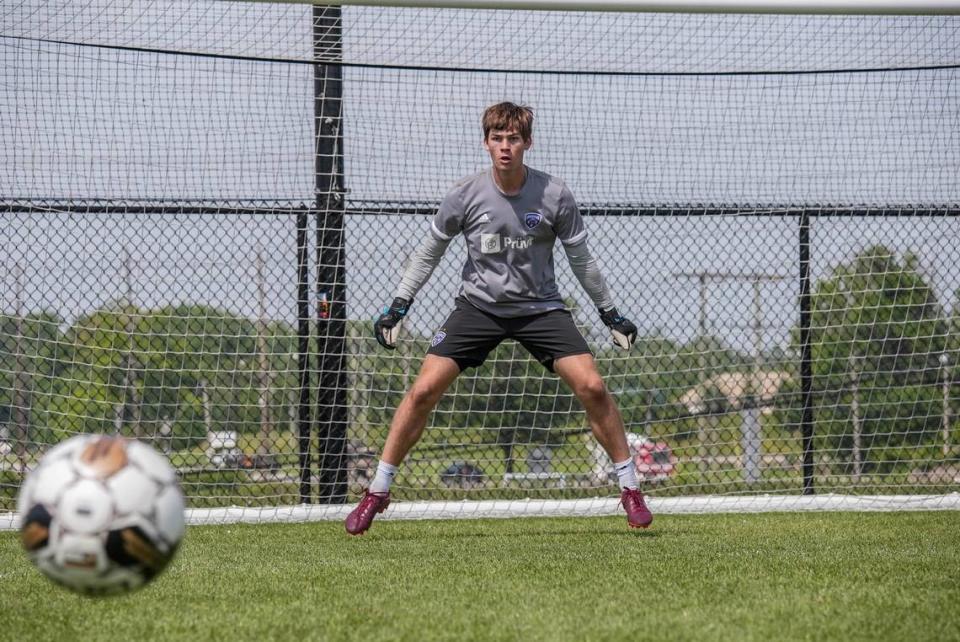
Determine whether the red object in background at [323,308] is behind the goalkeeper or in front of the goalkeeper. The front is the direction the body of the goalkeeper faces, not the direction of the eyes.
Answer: behind

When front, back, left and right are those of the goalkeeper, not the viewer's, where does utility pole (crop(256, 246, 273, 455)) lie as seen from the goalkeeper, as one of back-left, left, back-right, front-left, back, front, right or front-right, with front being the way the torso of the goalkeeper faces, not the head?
back-right

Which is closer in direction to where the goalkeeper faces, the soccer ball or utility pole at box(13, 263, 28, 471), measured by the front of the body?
the soccer ball

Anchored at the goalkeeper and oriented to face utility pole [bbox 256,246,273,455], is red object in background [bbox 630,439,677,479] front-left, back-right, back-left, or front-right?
front-right

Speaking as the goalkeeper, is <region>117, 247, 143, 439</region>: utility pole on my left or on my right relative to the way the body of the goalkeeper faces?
on my right

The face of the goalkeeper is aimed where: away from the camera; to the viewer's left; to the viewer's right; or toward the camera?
toward the camera

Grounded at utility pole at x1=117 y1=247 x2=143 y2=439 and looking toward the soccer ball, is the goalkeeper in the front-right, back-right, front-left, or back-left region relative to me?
front-left

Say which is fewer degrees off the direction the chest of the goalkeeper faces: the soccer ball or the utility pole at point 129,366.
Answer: the soccer ball

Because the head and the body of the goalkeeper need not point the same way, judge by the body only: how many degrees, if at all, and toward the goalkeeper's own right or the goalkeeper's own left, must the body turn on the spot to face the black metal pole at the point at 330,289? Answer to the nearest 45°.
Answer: approximately 135° to the goalkeeper's own right

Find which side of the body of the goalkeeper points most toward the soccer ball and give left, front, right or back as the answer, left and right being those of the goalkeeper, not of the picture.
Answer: front

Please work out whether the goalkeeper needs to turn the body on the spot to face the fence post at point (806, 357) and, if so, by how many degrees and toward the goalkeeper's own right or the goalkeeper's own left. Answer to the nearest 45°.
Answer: approximately 135° to the goalkeeper's own left

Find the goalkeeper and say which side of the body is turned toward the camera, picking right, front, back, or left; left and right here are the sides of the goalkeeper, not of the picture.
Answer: front
